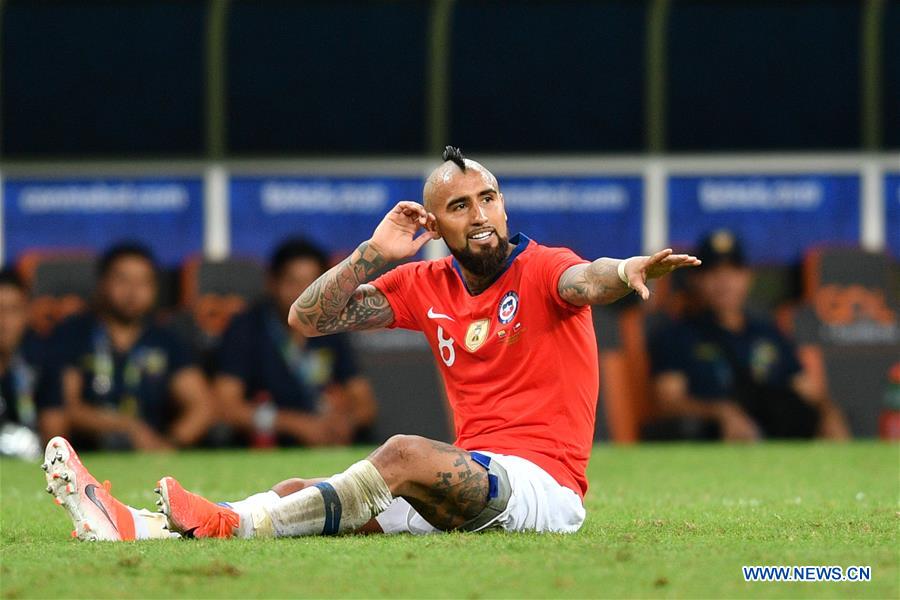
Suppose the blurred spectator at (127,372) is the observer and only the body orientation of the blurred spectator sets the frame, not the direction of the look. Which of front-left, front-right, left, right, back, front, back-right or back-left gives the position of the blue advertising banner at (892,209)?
left

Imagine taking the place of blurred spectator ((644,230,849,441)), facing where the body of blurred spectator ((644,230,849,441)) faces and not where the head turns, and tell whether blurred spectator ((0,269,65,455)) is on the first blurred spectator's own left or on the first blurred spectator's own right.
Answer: on the first blurred spectator's own right

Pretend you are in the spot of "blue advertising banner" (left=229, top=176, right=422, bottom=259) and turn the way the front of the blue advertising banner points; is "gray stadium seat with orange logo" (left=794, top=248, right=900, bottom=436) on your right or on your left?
on your left

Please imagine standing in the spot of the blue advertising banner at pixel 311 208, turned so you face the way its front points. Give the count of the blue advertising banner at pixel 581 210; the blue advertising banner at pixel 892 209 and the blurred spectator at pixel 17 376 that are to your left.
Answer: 2

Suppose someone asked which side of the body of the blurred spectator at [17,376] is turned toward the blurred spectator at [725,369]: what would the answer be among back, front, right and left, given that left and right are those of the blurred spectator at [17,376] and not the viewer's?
left

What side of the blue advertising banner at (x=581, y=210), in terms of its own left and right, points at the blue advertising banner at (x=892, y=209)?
left

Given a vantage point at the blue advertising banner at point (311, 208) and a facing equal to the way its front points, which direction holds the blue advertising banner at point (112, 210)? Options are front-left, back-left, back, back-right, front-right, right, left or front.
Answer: right

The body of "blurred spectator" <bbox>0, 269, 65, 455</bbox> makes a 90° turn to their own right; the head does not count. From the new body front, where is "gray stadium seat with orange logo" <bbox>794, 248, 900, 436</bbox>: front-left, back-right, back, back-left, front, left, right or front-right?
back

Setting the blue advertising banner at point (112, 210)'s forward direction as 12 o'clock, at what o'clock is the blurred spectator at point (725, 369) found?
The blurred spectator is roughly at 10 o'clock from the blue advertising banner.
